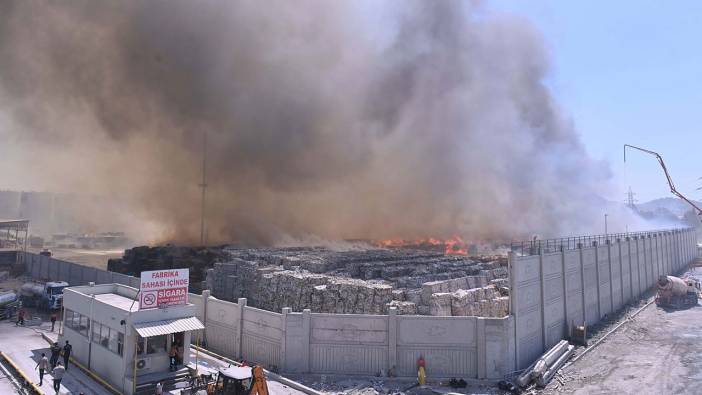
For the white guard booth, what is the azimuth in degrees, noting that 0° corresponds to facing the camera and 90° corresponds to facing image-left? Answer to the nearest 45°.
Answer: approximately 315°

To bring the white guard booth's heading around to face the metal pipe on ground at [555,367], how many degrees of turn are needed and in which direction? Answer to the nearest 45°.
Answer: approximately 45° to its left

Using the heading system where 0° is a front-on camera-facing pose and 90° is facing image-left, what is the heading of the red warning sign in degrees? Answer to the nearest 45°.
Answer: approximately 0°

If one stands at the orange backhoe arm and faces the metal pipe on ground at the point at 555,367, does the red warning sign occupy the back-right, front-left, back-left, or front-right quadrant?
back-left

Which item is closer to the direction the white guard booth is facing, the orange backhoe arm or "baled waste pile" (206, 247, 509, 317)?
the orange backhoe arm

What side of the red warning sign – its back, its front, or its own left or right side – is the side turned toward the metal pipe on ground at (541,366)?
left

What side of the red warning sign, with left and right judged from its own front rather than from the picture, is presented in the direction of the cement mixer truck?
left
